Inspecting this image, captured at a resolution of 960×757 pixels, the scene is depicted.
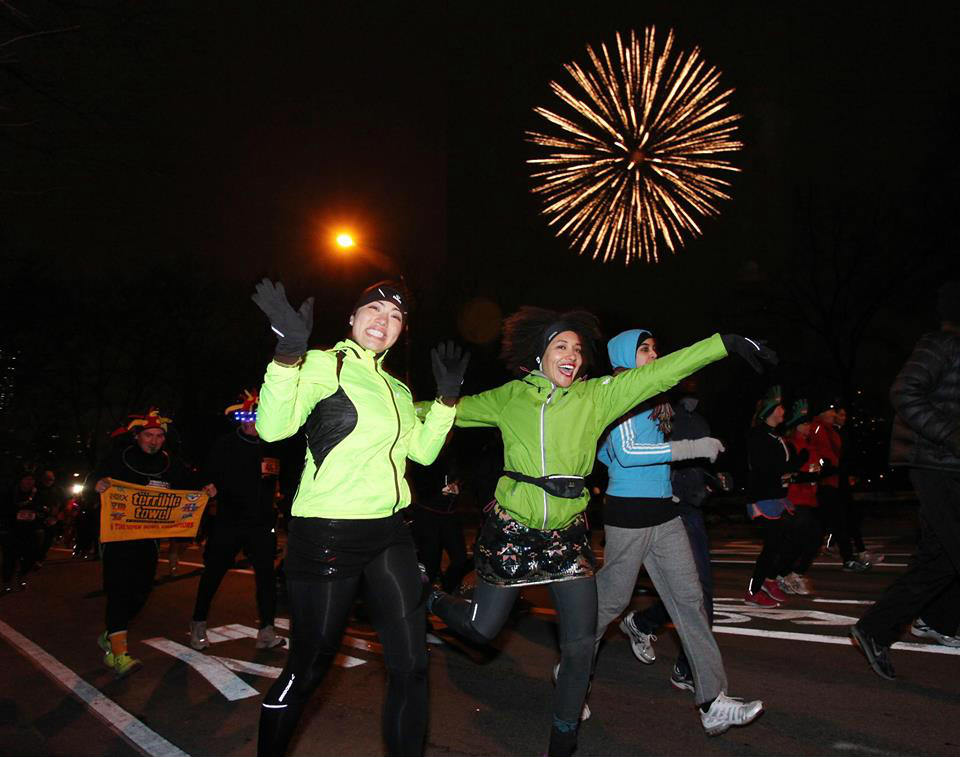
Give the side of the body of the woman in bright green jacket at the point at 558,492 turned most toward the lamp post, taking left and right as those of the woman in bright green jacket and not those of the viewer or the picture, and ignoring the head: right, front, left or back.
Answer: back

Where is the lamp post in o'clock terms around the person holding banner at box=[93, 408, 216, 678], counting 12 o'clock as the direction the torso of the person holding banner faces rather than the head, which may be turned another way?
The lamp post is roughly at 7 o'clock from the person holding banner.

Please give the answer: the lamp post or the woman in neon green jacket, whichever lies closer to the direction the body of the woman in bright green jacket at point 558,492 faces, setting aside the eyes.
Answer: the woman in neon green jacket

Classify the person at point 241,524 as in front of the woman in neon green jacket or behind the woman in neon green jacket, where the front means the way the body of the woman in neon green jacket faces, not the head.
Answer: behind

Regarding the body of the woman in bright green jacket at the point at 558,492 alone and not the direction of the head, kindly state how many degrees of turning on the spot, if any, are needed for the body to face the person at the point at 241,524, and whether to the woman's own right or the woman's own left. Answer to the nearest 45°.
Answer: approximately 135° to the woman's own right

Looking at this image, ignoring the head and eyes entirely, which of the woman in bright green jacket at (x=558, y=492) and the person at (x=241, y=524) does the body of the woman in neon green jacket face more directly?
the woman in bright green jacket

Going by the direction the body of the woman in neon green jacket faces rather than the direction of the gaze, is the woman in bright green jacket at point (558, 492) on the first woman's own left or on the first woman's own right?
on the first woman's own left

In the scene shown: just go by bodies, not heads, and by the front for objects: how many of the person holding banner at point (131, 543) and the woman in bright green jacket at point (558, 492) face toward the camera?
2

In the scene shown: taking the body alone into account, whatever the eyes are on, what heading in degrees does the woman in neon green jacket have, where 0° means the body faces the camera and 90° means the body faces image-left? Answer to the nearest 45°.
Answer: approximately 315°

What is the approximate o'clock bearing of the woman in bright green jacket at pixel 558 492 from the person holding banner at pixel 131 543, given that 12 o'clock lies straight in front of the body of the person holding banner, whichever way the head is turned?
The woman in bright green jacket is roughly at 11 o'clock from the person holding banner.

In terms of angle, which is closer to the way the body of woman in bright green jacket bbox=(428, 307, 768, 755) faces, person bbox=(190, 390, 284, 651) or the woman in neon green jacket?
the woman in neon green jacket
